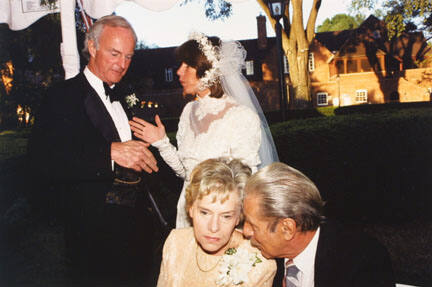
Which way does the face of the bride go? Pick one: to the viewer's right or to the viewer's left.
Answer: to the viewer's left

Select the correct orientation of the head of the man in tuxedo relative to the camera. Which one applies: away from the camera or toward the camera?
toward the camera

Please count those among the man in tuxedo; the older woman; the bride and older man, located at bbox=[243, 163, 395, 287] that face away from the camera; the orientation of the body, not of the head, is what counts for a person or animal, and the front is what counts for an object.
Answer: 0

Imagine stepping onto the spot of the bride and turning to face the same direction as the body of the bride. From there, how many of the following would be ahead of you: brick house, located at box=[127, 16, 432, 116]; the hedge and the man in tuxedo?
1

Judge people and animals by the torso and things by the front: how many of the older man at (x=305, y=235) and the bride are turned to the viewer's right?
0

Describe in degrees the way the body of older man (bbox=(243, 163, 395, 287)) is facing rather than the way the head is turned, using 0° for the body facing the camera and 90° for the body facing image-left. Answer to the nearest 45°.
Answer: approximately 45°

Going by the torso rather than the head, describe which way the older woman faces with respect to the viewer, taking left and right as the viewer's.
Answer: facing the viewer

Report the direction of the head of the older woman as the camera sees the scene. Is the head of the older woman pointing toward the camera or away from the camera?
toward the camera

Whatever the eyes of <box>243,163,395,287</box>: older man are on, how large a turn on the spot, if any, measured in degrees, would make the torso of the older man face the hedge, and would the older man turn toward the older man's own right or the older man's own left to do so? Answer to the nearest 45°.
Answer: approximately 135° to the older man's own right

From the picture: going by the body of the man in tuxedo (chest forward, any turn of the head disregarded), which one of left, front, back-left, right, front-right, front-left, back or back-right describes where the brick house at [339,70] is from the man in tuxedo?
left

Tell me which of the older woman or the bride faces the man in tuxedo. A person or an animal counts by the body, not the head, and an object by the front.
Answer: the bride

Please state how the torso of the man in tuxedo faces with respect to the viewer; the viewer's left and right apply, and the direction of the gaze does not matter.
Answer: facing the viewer and to the right of the viewer

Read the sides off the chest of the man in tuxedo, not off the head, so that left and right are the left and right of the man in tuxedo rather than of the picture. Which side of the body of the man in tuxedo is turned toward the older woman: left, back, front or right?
front

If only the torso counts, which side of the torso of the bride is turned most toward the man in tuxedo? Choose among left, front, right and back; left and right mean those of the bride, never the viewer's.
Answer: front
